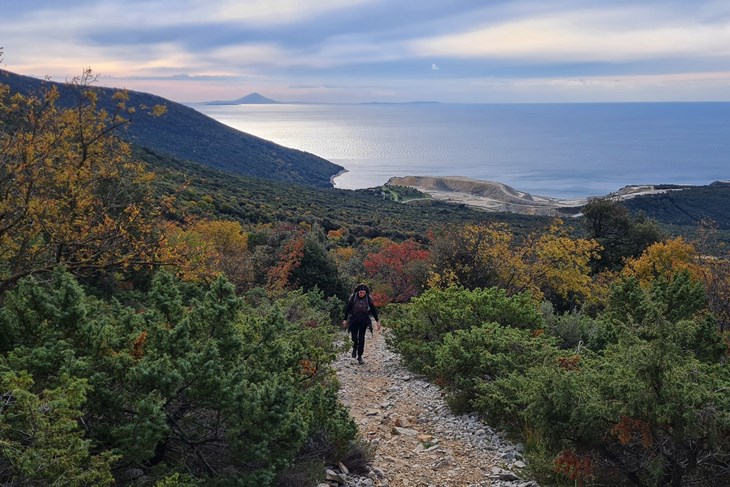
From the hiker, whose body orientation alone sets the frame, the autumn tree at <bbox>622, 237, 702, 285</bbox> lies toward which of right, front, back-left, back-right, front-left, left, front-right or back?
back-left

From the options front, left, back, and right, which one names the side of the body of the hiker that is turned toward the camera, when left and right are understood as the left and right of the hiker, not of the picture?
front

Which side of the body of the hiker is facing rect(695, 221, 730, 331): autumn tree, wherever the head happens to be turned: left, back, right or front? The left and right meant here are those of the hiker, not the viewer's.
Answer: left

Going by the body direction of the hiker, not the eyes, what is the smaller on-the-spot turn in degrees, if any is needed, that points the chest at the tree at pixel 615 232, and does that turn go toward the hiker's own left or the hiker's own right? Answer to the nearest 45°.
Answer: approximately 135° to the hiker's own left

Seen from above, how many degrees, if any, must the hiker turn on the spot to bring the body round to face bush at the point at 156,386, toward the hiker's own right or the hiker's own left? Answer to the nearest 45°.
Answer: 0° — they already face it

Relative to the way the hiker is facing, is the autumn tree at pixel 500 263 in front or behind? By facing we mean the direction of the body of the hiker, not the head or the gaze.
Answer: behind

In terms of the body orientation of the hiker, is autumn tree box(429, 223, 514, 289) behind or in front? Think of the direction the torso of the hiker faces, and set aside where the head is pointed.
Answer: behind

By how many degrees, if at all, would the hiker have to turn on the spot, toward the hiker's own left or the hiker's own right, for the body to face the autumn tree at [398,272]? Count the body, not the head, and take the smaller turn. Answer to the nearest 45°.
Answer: approximately 180°
